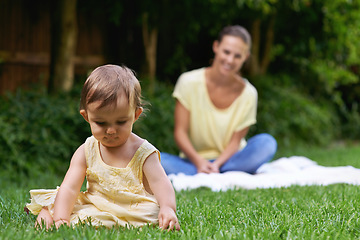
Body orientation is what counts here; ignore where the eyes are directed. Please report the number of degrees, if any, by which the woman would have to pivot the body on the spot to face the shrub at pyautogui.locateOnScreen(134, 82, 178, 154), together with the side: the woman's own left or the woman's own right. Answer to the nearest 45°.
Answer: approximately 135° to the woman's own right

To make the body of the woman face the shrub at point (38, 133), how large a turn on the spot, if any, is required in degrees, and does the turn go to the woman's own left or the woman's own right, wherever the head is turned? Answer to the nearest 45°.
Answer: approximately 90° to the woman's own right

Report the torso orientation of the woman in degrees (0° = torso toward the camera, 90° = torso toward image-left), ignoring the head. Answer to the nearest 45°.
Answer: approximately 0°

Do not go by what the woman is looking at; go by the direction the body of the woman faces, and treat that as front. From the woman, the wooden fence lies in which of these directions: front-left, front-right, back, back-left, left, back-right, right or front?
back-right
